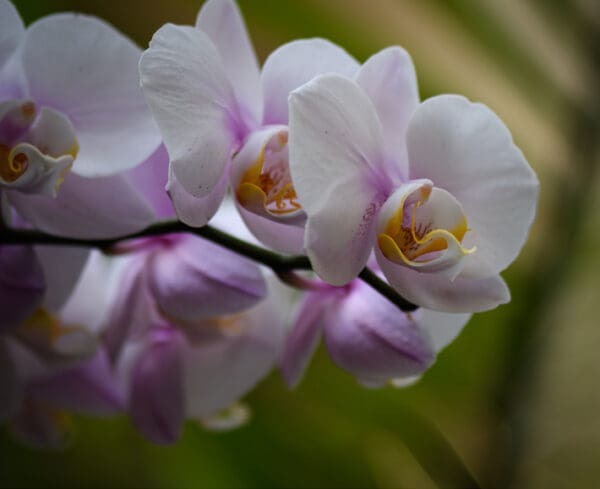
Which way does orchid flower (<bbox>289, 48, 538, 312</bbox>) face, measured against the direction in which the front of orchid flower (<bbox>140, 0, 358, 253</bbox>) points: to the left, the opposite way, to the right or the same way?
the same way

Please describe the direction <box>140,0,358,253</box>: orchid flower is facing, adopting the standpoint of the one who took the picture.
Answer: facing the viewer and to the right of the viewer

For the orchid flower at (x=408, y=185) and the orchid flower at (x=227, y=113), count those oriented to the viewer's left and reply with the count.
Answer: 0
